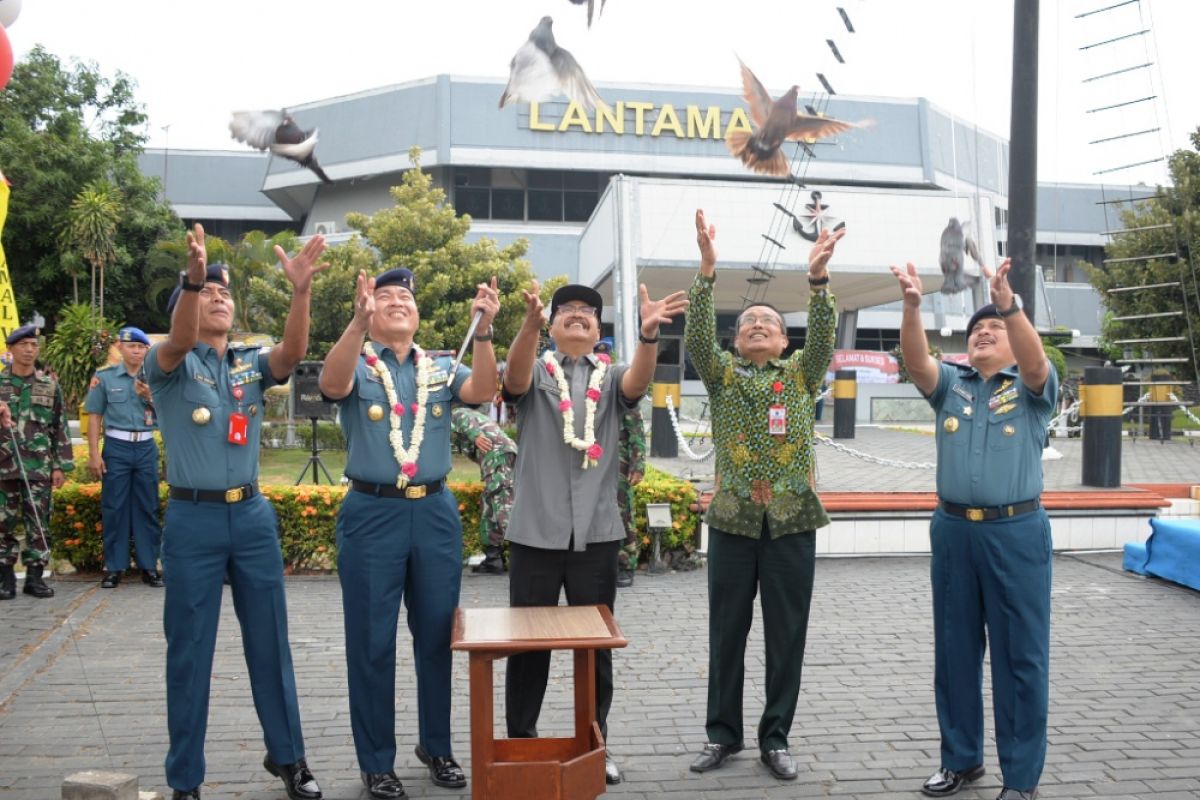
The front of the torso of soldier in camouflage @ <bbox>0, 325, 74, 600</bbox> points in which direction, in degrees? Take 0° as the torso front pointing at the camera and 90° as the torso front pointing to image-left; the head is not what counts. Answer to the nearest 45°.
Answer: approximately 0°

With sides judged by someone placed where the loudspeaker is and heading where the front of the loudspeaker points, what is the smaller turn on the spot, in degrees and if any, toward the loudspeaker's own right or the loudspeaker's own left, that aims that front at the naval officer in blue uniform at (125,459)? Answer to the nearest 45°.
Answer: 0° — it already faces them

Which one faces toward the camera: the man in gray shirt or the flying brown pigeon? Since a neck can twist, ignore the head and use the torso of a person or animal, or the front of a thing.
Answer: the man in gray shirt

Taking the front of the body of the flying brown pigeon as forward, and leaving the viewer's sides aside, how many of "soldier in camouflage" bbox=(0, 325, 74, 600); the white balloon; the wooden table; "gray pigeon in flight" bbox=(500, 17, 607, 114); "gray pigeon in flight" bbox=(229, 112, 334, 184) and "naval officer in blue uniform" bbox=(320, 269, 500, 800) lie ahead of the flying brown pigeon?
0

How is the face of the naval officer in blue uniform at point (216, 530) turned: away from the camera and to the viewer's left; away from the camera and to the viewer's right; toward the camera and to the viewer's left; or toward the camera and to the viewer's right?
toward the camera and to the viewer's right

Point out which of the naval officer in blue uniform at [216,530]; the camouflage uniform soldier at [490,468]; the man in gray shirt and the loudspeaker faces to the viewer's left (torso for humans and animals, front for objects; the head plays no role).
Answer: the camouflage uniform soldier

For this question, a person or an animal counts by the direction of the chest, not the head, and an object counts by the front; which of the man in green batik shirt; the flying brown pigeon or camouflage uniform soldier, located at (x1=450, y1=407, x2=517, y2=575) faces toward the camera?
the man in green batik shirt

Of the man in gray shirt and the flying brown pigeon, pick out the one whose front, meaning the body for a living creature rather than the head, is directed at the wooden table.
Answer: the man in gray shirt

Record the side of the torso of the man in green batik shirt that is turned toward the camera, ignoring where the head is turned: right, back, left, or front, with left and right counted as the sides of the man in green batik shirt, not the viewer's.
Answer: front

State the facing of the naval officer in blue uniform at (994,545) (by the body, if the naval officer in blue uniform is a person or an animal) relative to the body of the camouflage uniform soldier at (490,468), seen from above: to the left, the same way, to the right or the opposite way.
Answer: the same way

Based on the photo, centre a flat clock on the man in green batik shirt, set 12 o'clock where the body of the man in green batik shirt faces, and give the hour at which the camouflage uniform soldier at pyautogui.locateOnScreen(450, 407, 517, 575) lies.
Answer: The camouflage uniform soldier is roughly at 5 o'clock from the man in green batik shirt.

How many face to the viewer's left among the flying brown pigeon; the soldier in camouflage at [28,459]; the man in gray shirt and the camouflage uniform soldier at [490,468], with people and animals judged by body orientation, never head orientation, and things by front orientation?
1

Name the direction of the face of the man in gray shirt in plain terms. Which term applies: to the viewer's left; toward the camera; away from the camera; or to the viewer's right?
toward the camera

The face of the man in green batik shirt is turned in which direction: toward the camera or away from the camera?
toward the camera

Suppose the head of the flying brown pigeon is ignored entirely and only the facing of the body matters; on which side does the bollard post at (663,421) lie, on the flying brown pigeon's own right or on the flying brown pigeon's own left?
on the flying brown pigeon's own left

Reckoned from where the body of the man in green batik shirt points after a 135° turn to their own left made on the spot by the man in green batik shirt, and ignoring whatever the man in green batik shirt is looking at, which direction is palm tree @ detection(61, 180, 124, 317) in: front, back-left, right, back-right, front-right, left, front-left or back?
left

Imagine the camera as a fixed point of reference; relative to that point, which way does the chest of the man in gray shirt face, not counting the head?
toward the camera

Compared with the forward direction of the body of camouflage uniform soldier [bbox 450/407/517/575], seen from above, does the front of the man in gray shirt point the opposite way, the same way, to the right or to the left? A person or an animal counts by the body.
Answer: to the left

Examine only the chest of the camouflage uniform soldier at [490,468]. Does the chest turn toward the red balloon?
no

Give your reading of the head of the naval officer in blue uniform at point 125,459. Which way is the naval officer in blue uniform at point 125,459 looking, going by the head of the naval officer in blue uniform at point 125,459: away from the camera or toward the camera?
toward the camera
